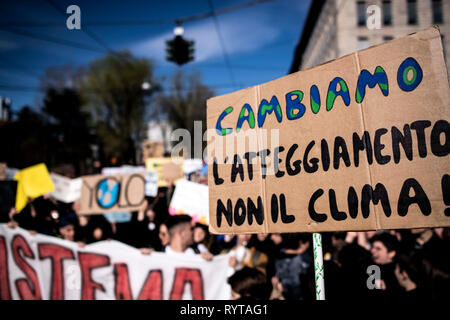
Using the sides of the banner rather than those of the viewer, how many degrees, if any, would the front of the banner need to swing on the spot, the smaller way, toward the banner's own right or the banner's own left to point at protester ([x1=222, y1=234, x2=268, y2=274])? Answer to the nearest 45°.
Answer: approximately 90° to the banner's own left

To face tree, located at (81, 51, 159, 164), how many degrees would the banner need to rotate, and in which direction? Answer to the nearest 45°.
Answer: approximately 180°

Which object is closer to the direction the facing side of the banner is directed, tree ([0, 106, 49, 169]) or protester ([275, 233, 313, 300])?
the protester

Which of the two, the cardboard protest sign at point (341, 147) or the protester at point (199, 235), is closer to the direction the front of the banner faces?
the cardboard protest sign

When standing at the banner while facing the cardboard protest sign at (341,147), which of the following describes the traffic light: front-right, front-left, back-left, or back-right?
back-left

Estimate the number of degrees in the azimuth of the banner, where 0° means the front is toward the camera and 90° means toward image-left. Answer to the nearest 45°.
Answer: approximately 0°

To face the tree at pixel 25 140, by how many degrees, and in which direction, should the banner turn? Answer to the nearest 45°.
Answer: approximately 180°

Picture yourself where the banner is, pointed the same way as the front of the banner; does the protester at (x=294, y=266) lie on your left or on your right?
on your left
